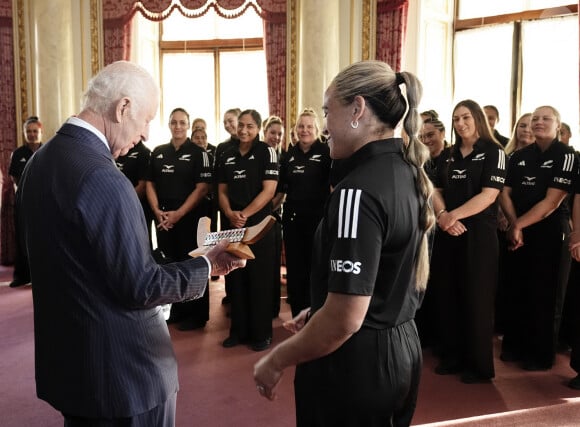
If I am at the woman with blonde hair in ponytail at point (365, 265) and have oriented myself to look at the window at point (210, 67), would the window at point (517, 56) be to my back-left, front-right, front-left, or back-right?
front-right

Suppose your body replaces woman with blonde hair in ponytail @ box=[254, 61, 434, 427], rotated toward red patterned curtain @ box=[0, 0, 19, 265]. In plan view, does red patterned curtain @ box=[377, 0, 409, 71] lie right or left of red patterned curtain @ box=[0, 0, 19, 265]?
right

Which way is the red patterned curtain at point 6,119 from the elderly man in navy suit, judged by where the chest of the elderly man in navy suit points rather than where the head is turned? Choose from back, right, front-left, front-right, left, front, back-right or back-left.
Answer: front-left

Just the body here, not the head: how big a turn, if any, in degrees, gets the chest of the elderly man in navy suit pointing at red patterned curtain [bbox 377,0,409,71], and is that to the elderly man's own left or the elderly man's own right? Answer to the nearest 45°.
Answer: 0° — they already face it

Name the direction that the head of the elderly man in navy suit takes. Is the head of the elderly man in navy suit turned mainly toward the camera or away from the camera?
away from the camera

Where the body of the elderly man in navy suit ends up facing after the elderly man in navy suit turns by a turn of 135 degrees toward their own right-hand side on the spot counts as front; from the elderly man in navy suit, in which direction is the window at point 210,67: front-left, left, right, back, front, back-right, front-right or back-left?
back

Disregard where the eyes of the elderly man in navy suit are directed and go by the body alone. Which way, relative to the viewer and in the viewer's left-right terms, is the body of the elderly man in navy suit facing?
facing away from the viewer and to the right of the viewer

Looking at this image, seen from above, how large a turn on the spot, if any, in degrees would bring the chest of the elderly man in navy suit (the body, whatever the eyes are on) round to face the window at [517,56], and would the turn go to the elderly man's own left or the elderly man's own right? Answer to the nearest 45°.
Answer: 0° — they already face it
